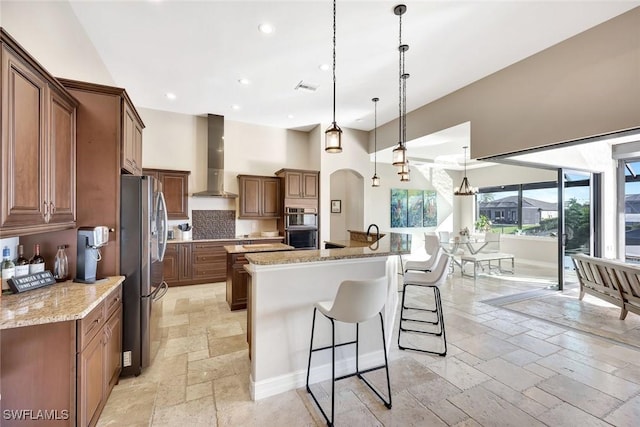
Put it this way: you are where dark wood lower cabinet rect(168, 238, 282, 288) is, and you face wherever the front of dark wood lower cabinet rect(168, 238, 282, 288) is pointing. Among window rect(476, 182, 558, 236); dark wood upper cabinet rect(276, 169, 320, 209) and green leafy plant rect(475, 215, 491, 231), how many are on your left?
3

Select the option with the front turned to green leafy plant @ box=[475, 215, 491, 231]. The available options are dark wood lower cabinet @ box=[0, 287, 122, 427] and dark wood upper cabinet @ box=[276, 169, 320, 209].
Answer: the dark wood lower cabinet

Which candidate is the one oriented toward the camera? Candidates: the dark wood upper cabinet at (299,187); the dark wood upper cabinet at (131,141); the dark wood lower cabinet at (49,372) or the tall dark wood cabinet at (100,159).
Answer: the dark wood upper cabinet at (299,187)

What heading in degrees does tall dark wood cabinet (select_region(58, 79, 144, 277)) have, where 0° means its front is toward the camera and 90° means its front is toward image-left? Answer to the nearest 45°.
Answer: approximately 270°

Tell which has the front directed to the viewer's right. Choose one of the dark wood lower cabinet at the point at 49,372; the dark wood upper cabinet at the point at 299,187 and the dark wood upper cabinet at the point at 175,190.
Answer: the dark wood lower cabinet

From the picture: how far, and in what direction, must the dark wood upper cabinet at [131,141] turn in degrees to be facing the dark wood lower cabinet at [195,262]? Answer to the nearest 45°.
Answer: approximately 90° to its left

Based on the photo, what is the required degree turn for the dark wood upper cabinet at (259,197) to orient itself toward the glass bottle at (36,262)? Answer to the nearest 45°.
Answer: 0° — it already faces it

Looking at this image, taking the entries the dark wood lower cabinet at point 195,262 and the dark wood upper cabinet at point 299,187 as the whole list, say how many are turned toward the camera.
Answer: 2

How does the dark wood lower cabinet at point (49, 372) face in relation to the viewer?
to the viewer's right

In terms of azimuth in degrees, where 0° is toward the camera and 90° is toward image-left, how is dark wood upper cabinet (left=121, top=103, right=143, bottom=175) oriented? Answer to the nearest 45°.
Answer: approximately 270°
